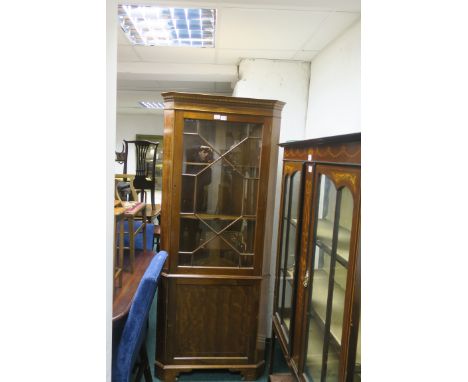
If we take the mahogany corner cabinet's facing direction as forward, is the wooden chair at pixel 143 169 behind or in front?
behind

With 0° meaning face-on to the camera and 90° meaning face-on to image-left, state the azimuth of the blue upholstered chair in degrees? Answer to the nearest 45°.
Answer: approximately 90°

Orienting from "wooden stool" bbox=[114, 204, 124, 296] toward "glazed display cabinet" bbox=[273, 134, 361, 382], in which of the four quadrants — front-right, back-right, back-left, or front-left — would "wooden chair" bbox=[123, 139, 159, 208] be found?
back-left

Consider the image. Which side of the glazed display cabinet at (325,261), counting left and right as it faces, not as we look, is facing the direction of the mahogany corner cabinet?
right
